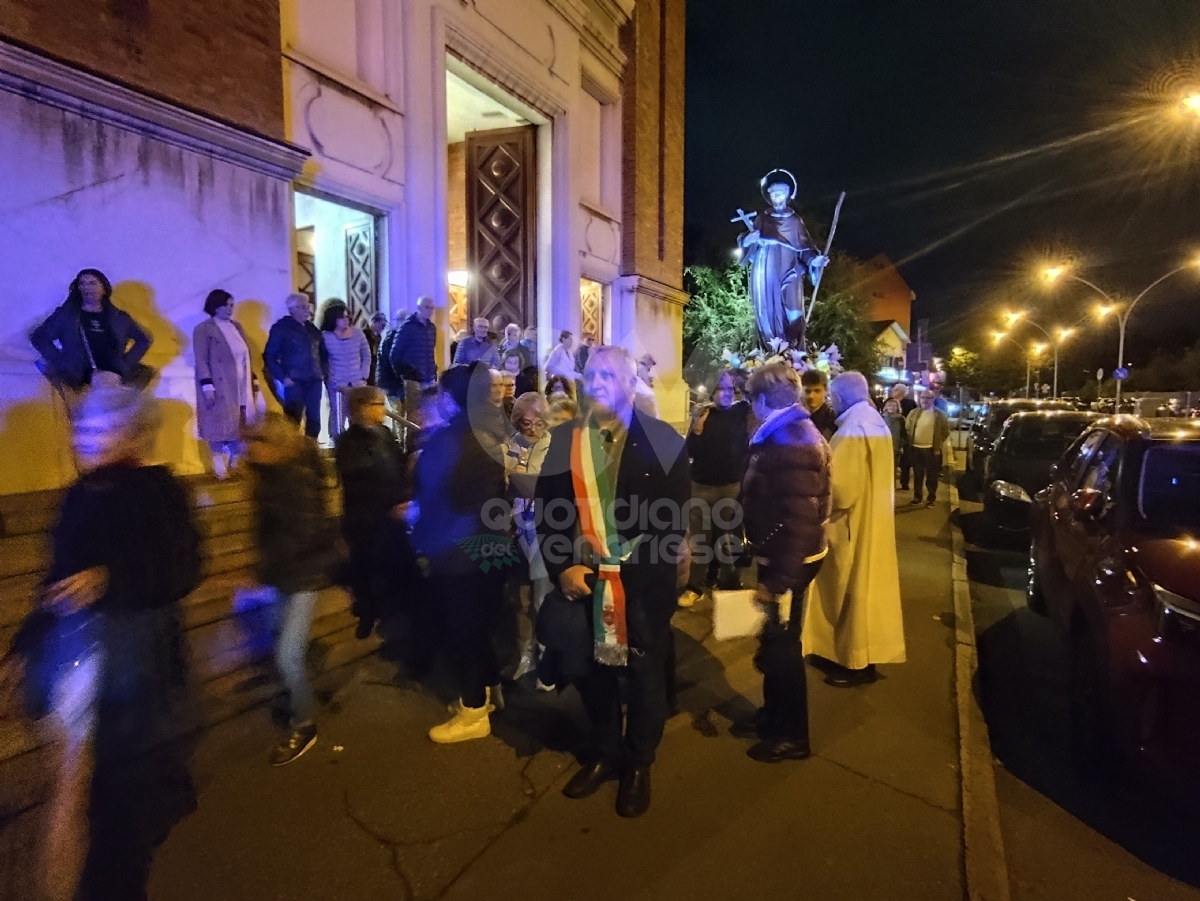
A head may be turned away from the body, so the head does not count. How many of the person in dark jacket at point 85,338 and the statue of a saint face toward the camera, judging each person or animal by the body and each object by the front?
2

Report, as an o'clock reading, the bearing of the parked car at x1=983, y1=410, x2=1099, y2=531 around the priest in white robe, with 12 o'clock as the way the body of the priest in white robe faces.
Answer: The parked car is roughly at 2 o'clock from the priest in white robe.

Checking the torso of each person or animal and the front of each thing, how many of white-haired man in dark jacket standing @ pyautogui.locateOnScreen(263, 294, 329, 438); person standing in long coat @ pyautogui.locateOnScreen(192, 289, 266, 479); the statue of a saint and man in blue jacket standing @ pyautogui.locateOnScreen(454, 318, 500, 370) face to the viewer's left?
0

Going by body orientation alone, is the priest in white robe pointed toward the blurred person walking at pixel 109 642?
no

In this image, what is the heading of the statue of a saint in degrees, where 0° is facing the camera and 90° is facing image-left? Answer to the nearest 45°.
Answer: approximately 0°

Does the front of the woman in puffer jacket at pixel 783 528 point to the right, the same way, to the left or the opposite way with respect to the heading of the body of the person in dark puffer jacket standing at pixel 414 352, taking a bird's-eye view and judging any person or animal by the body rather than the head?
the opposite way

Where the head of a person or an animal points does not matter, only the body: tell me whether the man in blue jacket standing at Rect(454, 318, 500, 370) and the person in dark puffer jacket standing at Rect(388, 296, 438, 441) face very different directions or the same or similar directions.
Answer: same or similar directions

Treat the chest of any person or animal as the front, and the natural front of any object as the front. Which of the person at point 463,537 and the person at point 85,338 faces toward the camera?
the person at point 85,338

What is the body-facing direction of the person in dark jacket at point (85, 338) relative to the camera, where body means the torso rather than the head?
toward the camera

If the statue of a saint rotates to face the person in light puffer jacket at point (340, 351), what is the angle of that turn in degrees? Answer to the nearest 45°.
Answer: approximately 45° to its right

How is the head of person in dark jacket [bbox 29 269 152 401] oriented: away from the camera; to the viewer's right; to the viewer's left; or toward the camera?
toward the camera

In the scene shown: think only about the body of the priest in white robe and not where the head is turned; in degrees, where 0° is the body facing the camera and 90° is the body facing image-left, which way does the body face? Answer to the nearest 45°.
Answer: approximately 135°

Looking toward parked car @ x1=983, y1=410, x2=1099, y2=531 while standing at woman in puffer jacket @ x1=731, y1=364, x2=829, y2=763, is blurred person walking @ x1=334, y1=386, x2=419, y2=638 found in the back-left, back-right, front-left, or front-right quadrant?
back-left

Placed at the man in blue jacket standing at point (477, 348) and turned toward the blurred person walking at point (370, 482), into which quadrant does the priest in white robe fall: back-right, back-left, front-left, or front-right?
front-left

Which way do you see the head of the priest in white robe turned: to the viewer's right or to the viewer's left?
to the viewer's left

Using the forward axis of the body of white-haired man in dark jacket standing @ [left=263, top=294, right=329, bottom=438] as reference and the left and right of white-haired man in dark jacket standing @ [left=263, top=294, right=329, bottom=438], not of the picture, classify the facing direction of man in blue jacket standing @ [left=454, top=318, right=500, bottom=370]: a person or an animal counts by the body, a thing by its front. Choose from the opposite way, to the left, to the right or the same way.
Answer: the same way

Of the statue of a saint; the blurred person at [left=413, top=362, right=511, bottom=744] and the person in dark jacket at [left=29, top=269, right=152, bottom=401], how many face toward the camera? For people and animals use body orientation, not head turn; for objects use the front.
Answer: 2

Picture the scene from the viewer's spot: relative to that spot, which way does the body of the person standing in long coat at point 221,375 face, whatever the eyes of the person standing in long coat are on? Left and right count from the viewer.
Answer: facing the viewer and to the right of the viewer

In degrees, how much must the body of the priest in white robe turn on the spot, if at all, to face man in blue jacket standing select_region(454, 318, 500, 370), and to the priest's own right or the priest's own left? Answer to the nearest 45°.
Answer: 0° — they already face them
